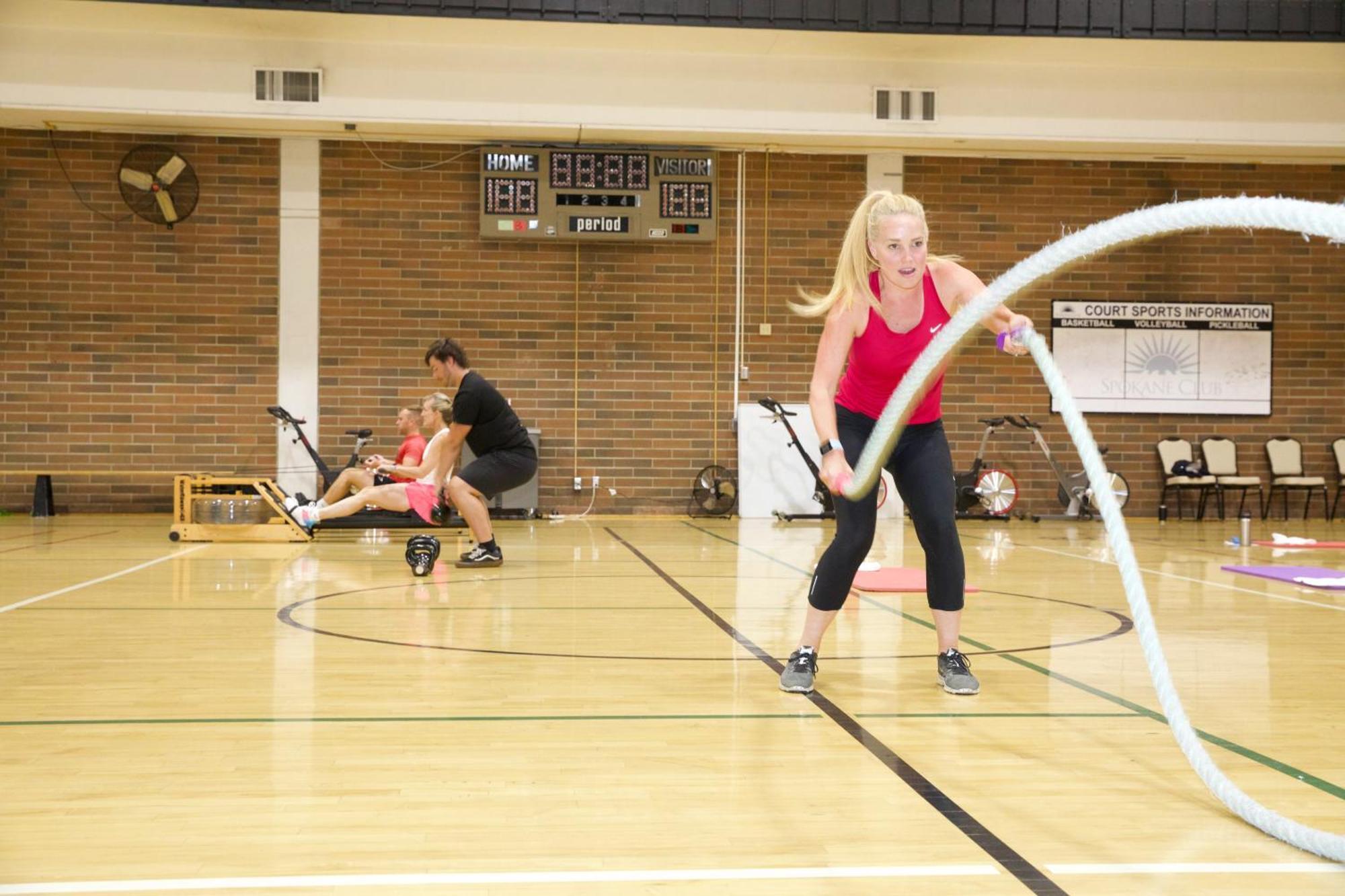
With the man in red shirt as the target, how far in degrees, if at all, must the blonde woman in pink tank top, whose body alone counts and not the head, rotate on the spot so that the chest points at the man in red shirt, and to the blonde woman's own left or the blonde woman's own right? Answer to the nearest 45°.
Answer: approximately 135° to the blonde woman's own right

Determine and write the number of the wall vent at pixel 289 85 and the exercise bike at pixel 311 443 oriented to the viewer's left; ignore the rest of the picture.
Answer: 1

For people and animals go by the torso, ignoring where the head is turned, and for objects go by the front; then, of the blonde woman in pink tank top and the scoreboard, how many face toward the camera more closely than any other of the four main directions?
2

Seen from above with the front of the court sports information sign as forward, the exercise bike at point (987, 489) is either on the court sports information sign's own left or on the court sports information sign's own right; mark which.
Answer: on the court sports information sign's own right

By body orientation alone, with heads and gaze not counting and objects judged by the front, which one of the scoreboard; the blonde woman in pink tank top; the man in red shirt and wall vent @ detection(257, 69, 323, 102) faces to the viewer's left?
the man in red shirt

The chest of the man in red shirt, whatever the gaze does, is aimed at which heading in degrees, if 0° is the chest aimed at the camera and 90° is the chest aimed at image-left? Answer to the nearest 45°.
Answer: approximately 90°

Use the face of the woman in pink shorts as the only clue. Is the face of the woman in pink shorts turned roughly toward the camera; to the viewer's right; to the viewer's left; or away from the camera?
to the viewer's left

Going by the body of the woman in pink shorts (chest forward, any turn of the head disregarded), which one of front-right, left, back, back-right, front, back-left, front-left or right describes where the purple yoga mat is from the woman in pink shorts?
back-left

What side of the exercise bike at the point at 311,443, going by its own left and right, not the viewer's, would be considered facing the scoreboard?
back
